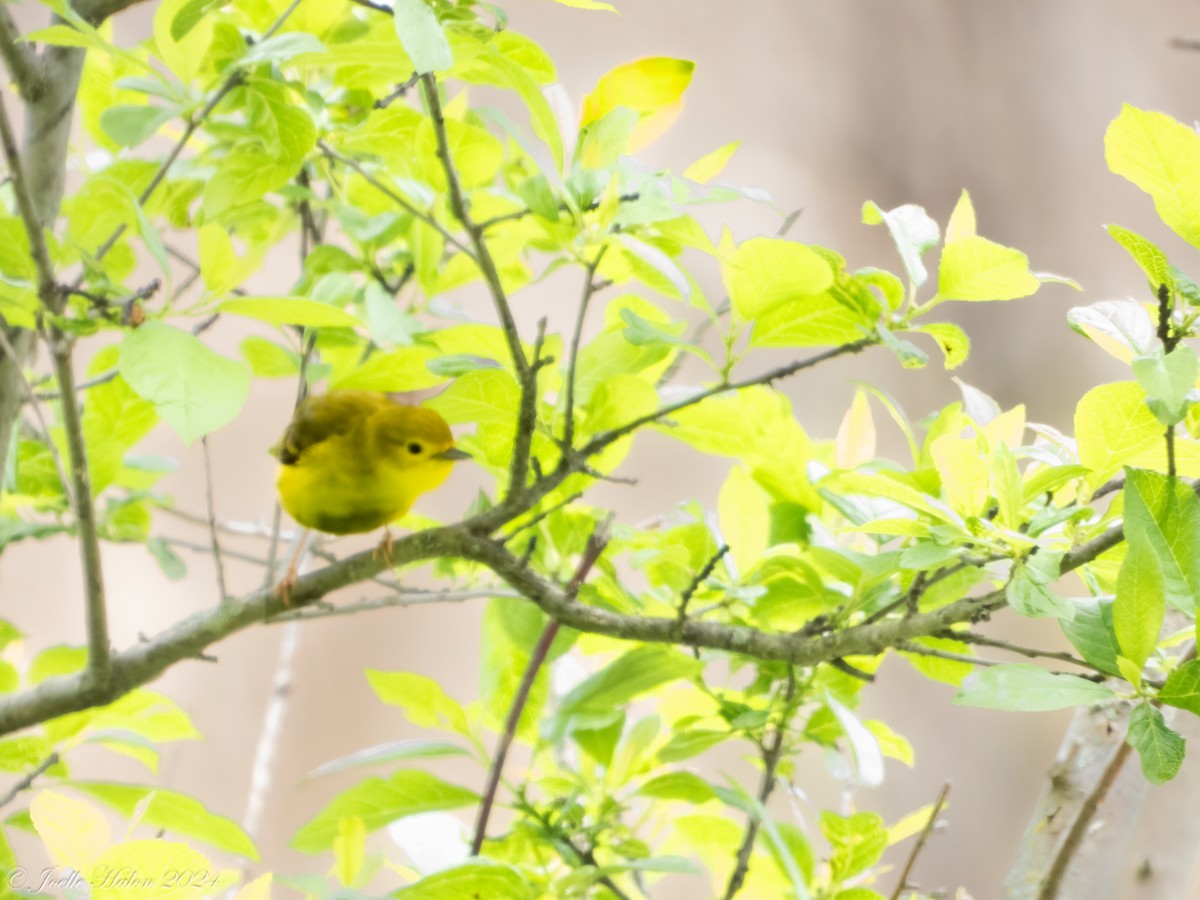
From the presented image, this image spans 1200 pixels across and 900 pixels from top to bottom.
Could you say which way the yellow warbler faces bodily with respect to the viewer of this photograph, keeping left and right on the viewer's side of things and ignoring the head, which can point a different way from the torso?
facing the viewer and to the right of the viewer
